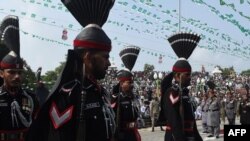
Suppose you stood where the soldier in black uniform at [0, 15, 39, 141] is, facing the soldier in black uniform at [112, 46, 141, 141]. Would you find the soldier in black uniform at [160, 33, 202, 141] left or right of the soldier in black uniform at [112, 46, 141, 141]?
right

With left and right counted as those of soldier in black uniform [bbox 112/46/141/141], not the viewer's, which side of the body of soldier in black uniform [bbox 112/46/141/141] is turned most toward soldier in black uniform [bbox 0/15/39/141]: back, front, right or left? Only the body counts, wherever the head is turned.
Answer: right

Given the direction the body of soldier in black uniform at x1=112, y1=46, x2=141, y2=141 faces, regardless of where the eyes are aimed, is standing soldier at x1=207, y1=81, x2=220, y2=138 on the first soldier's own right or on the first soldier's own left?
on the first soldier's own left

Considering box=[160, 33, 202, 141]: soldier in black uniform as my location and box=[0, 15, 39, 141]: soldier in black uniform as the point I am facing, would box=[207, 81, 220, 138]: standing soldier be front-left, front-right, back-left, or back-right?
back-right

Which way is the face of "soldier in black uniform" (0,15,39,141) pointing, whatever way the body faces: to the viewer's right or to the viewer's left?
to the viewer's right

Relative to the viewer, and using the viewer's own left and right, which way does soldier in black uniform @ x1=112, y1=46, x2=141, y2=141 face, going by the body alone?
facing the viewer and to the right of the viewer

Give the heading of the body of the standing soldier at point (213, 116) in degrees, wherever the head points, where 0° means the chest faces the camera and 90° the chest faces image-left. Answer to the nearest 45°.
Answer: approximately 45°

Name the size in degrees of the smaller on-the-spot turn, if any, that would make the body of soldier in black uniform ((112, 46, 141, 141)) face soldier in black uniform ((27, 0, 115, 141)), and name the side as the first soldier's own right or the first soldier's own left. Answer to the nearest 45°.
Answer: approximately 45° to the first soldier's own right

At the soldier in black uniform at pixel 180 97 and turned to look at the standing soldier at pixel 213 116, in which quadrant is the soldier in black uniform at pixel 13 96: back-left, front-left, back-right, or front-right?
back-left
